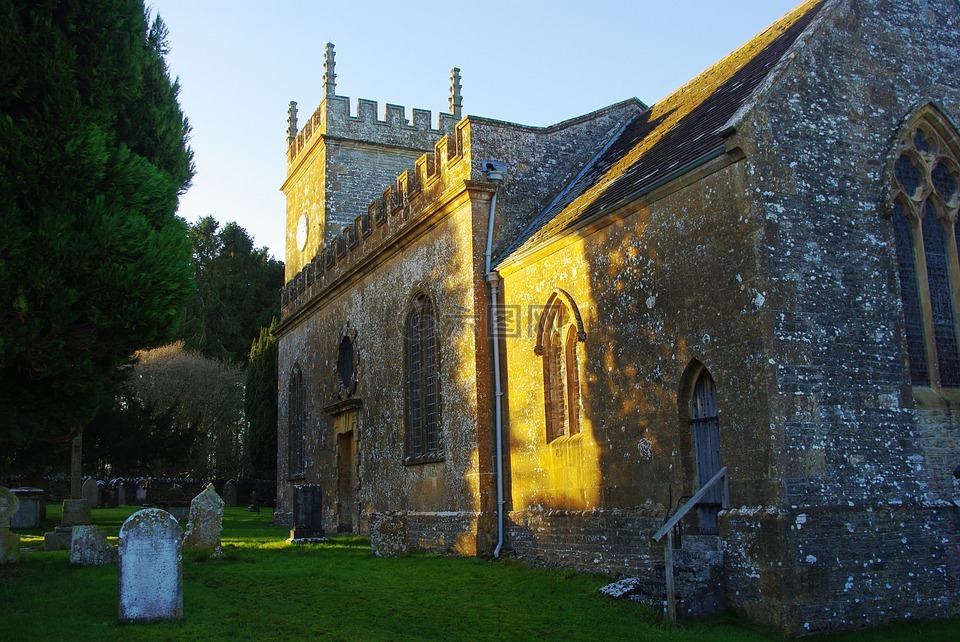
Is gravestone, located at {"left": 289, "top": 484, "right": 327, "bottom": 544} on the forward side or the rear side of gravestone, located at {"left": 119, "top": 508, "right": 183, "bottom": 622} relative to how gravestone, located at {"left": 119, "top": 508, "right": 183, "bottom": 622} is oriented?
on the rear side

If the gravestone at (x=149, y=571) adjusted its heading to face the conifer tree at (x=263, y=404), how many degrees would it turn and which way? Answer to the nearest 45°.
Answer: approximately 180°

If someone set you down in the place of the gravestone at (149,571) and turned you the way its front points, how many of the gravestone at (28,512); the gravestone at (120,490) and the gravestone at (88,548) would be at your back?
3

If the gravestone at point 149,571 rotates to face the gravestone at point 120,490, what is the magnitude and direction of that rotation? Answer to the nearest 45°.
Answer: approximately 180°

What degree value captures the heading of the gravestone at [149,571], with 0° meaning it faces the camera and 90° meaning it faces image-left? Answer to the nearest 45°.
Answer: approximately 0°

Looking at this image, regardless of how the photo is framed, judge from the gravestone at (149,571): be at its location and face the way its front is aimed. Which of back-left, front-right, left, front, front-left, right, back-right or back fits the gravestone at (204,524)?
back

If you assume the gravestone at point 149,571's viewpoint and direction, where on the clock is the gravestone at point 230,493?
the gravestone at point 230,493 is roughly at 6 o'clock from the gravestone at point 149,571.

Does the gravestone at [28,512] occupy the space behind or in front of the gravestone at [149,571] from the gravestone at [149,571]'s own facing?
behind

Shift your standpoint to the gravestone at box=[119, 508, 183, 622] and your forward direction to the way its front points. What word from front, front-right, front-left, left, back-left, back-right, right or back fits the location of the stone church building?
left

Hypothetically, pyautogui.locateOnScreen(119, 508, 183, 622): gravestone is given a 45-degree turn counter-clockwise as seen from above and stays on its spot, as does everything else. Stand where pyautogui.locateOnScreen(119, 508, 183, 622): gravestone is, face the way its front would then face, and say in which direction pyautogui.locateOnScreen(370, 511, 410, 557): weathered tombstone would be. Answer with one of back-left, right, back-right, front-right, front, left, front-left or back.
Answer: left
